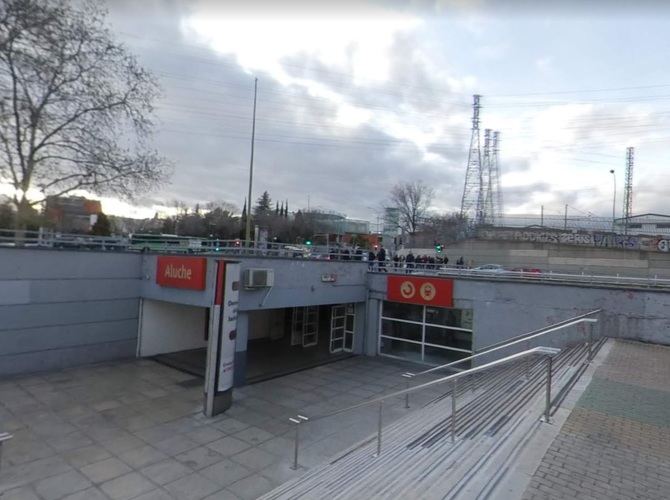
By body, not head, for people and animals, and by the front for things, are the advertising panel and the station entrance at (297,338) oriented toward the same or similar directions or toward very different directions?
same or similar directions

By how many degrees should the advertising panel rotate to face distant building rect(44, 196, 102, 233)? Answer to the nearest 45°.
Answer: approximately 180°

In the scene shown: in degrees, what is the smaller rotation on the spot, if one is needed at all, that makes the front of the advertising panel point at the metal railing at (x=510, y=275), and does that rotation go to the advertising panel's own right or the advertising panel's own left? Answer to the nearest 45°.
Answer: approximately 45° to the advertising panel's own left

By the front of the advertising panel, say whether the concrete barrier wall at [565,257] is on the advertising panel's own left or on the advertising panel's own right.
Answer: on the advertising panel's own left

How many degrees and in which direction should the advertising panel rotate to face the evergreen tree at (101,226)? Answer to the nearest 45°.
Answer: approximately 135° to its left

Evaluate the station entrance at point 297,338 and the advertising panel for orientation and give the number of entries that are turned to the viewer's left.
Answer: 0

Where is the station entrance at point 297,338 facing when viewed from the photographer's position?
facing the viewer and to the right of the viewer

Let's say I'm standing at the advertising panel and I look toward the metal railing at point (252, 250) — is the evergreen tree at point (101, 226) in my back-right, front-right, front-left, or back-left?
front-left

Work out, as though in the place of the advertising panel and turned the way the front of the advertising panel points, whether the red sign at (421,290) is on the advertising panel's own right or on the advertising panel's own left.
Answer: on the advertising panel's own left
